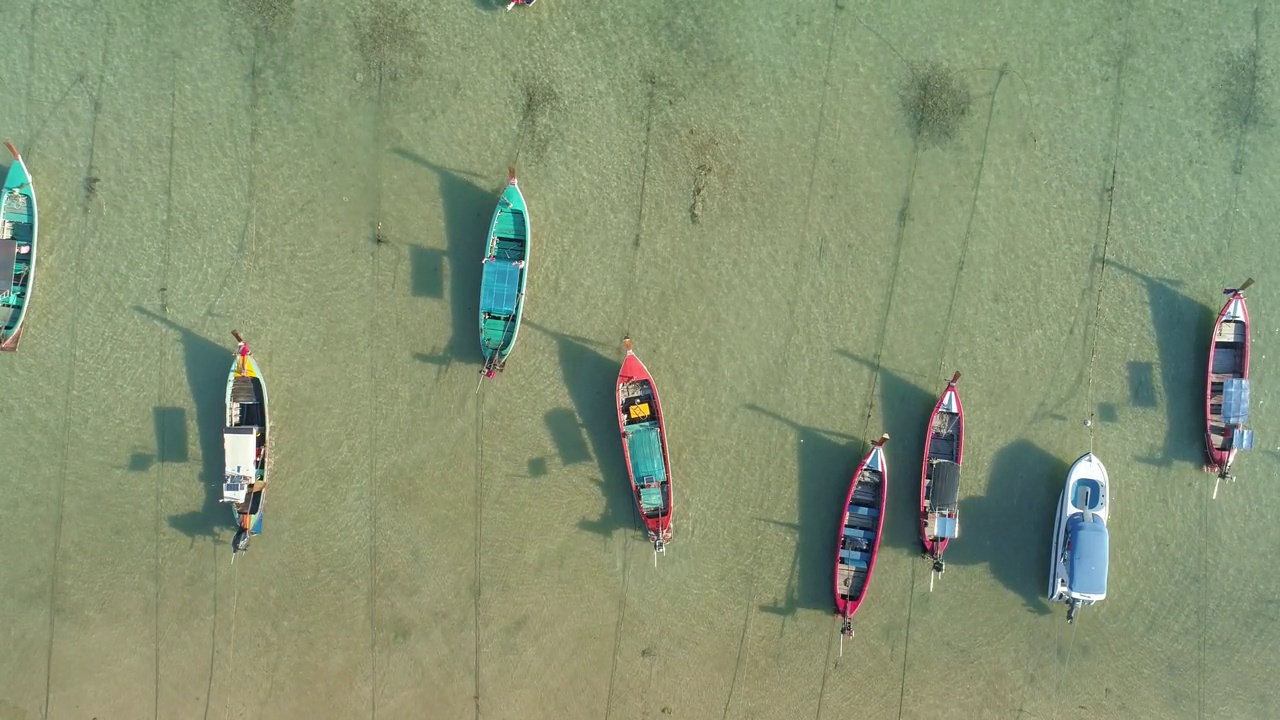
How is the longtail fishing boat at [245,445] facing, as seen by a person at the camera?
facing away from the viewer

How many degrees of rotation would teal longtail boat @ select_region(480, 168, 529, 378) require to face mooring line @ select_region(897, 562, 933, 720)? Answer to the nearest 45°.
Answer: approximately 90° to its right

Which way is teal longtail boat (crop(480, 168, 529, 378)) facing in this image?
away from the camera

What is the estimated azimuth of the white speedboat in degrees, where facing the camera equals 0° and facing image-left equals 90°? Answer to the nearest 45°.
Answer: approximately 180°

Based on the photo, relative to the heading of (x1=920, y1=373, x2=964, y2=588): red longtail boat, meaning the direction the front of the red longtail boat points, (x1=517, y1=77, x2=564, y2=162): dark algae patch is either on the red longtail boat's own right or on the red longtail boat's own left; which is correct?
on the red longtail boat's own left

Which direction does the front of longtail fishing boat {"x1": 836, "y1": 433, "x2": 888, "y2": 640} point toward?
away from the camera

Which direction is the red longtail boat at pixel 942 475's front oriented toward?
away from the camera

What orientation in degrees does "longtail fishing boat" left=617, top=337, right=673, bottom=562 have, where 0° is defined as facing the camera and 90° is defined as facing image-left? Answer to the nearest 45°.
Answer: approximately 180°

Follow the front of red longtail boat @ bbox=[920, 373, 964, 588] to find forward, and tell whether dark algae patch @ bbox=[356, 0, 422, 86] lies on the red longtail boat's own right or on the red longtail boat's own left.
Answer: on the red longtail boat's own left

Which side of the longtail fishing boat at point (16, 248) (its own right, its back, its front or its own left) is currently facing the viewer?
back
